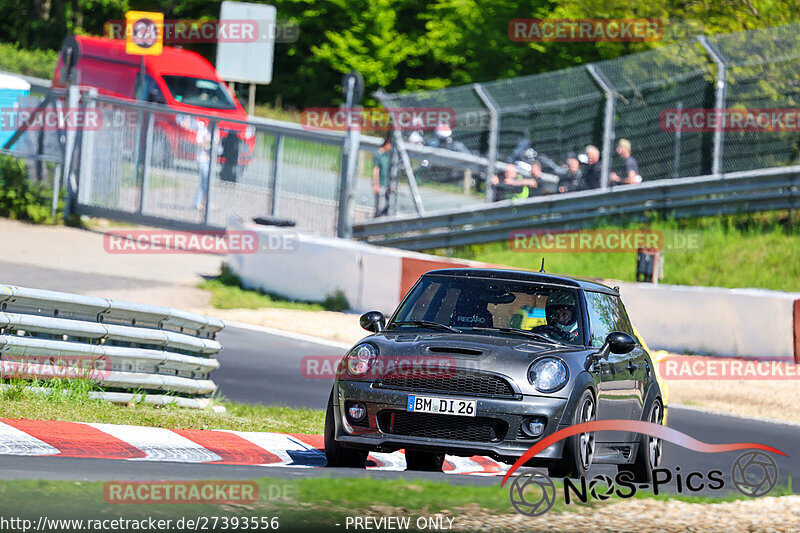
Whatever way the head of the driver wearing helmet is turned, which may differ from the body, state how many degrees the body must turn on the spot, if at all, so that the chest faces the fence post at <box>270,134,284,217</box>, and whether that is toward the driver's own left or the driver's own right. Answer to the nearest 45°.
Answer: approximately 135° to the driver's own right

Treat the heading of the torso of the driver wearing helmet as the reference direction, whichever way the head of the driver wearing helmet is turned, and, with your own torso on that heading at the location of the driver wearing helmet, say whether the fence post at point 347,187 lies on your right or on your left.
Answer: on your right

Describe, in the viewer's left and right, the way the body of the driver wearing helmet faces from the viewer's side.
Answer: facing the viewer and to the left of the viewer

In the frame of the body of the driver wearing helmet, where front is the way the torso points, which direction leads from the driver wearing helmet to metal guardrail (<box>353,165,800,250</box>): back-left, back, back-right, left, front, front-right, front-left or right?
back-right

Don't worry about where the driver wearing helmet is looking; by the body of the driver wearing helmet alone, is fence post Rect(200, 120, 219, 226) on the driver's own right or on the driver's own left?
on the driver's own right

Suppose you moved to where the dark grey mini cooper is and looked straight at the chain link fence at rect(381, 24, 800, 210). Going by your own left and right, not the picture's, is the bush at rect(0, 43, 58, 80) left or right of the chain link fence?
left

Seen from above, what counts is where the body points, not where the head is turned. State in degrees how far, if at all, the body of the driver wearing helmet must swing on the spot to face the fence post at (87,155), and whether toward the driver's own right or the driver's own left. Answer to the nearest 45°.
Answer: approximately 90° to the driver's own right
